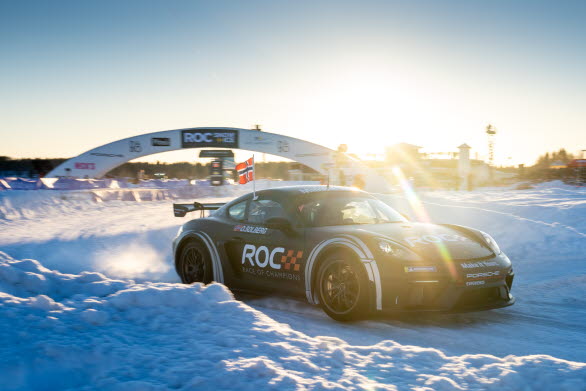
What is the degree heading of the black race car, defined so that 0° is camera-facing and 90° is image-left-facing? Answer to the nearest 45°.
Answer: approximately 315°
